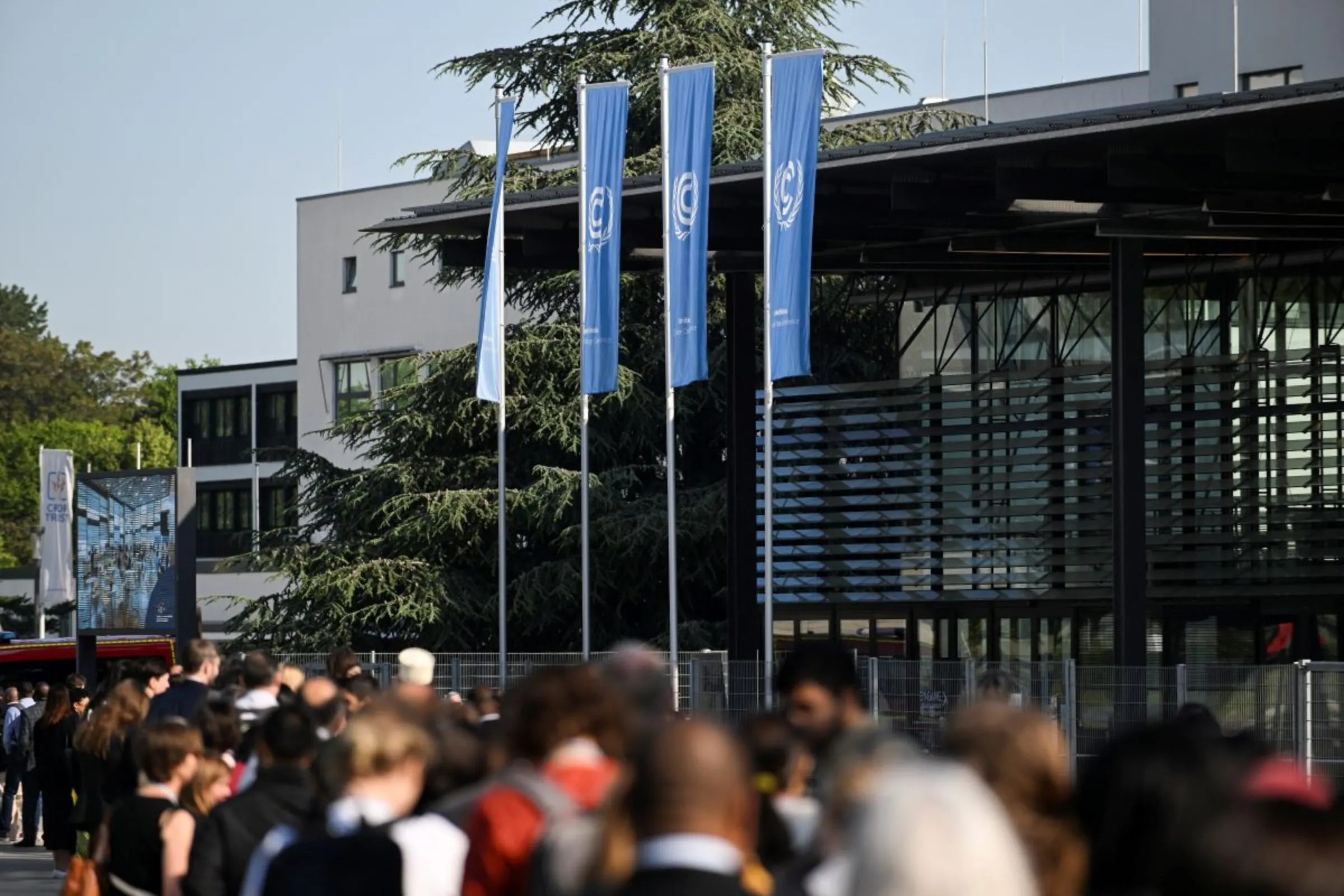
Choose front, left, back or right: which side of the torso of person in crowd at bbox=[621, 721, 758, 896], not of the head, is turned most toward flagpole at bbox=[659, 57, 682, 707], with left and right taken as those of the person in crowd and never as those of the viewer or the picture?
front

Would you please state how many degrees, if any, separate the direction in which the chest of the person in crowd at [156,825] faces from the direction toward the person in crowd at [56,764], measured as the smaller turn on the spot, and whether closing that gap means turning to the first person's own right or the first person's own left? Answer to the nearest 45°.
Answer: approximately 45° to the first person's own left

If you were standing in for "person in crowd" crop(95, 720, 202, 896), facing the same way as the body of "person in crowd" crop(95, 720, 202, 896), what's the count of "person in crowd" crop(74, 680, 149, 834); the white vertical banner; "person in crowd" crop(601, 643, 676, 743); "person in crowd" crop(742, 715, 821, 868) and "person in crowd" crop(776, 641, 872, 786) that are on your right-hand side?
3

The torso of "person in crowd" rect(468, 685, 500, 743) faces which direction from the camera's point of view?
away from the camera

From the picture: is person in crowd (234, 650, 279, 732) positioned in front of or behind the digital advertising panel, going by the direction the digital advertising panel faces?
in front

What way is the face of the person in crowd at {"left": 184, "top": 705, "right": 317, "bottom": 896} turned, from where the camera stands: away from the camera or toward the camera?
away from the camera

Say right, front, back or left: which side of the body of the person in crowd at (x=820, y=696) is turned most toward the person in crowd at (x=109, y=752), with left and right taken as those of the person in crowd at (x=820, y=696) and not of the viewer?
right

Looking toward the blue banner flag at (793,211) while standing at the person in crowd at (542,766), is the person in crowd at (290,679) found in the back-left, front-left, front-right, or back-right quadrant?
front-left

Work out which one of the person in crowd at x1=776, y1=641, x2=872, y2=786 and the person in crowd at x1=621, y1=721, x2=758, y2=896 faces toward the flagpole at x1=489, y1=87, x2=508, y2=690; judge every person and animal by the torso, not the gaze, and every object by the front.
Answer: the person in crowd at x1=621, y1=721, x2=758, y2=896

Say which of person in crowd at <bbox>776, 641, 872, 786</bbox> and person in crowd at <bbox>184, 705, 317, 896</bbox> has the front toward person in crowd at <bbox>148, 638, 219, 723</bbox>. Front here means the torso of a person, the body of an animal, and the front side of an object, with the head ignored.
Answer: person in crowd at <bbox>184, 705, 317, 896</bbox>

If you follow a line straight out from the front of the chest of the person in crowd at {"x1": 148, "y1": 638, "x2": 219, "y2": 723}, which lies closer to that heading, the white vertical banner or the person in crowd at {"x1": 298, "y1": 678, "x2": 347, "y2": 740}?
the white vertical banner

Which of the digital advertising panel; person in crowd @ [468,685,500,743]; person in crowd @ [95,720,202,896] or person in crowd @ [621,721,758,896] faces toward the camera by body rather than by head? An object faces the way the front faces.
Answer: the digital advertising panel

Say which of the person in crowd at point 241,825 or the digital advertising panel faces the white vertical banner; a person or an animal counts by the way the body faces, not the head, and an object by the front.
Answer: the person in crowd

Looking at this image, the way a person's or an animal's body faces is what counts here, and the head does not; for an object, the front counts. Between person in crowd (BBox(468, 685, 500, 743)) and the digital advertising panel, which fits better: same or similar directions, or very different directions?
very different directions

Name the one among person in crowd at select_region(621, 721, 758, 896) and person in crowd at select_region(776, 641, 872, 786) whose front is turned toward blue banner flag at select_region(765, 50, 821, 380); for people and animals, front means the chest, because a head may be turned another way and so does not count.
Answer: person in crowd at select_region(621, 721, 758, 896)

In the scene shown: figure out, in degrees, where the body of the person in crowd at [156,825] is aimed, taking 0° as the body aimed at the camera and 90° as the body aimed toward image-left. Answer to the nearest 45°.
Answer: approximately 225°

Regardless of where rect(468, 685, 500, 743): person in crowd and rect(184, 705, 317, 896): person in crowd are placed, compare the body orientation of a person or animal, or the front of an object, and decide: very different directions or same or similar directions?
same or similar directions
